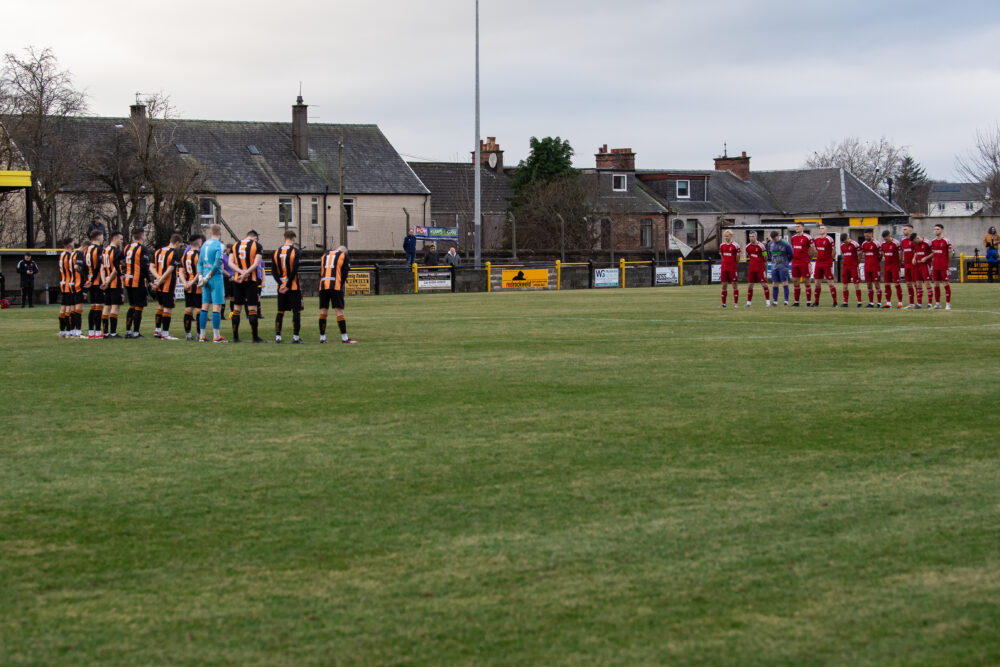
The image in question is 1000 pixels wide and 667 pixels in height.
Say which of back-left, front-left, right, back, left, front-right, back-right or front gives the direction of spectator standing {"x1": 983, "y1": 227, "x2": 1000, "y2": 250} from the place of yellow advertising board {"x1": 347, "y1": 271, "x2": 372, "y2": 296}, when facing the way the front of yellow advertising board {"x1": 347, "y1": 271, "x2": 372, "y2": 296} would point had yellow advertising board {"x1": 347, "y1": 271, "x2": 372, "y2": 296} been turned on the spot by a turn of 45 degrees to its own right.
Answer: back-left

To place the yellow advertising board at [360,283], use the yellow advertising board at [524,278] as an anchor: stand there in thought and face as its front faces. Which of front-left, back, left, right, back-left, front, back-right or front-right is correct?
front-right

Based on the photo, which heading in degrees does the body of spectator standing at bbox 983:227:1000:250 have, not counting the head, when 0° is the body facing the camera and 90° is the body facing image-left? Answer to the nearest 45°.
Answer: approximately 0°
